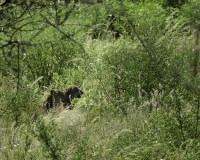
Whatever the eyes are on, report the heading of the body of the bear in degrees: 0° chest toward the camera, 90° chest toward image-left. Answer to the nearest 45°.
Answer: approximately 270°
